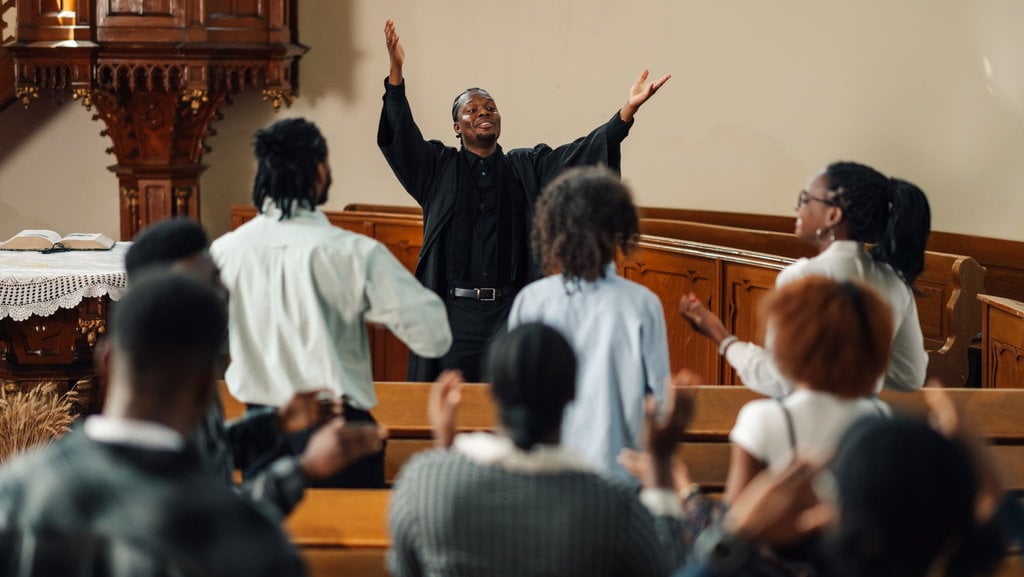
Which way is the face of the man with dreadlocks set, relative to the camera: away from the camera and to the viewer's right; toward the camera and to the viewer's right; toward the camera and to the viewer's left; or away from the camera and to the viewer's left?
away from the camera and to the viewer's right

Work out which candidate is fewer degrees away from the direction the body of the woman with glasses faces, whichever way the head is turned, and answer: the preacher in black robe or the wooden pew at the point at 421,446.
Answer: the preacher in black robe

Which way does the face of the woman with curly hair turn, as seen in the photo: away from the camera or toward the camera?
away from the camera

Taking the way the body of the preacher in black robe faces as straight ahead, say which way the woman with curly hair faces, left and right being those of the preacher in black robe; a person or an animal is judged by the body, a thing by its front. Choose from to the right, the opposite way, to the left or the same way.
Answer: the opposite way

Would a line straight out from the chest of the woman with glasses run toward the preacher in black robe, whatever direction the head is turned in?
yes

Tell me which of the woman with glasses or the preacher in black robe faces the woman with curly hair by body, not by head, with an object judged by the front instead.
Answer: the preacher in black robe

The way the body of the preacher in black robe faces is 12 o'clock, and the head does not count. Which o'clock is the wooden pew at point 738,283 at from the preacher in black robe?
The wooden pew is roughly at 8 o'clock from the preacher in black robe.

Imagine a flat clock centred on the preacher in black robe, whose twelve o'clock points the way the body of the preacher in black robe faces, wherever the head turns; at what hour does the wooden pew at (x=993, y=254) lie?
The wooden pew is roughly at 8 o'clock from the preacher in black robe.

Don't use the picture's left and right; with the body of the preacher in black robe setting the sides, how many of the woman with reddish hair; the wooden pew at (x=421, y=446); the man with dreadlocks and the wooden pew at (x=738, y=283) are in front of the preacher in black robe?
3

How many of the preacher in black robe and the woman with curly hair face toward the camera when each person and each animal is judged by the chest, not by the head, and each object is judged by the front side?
1

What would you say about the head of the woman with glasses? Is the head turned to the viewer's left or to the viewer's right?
to the viewer's left

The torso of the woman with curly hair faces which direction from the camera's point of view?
away from the camera

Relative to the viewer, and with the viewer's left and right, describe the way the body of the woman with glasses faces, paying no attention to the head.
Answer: facing away from the viewer and to the left of the viewer

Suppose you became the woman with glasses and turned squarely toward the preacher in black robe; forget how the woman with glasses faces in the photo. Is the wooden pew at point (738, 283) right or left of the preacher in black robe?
right
